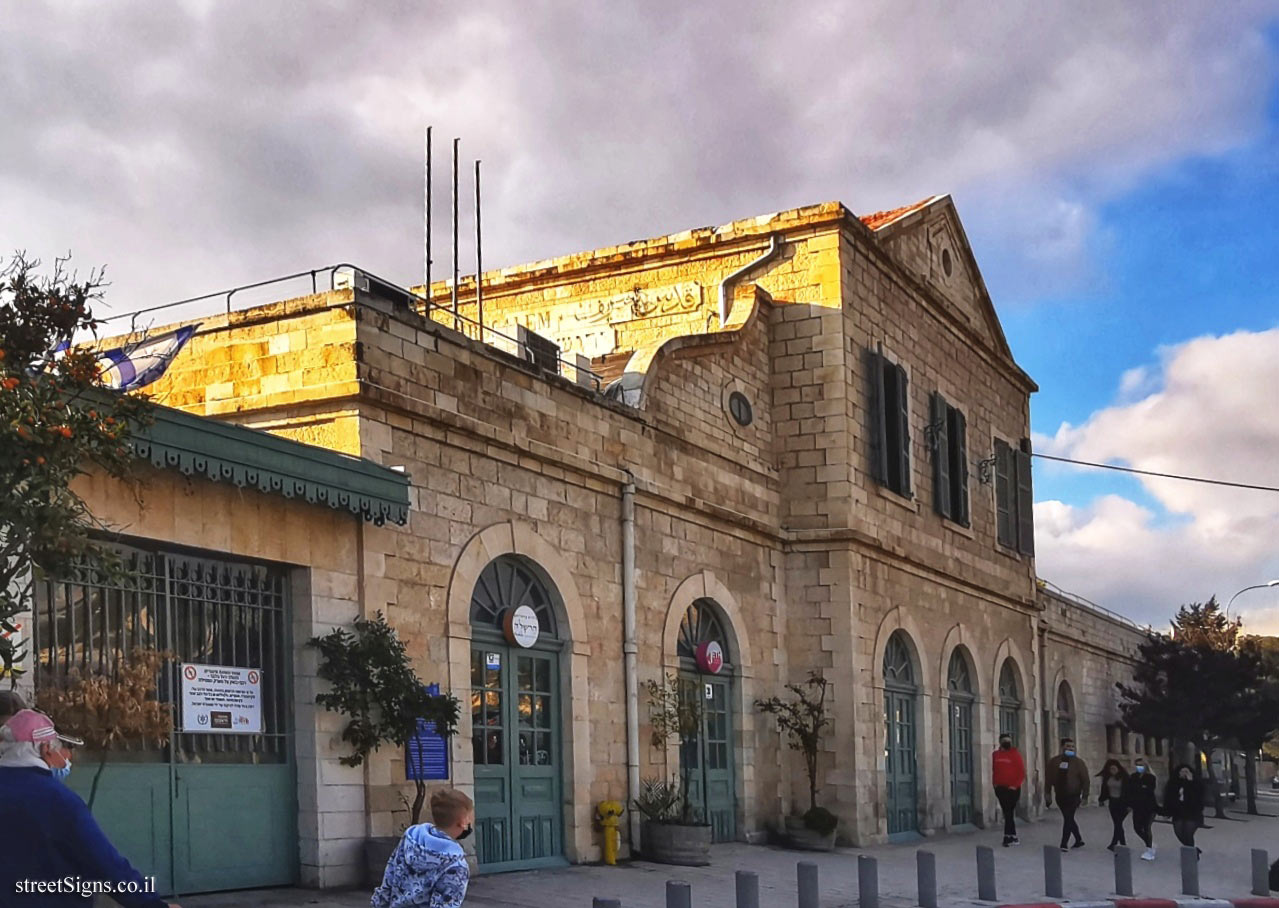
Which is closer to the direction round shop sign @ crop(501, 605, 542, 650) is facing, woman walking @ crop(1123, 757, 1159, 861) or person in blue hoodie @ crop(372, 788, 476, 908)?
the person in blue hoodie

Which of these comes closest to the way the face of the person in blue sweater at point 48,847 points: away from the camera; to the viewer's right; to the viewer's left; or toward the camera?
to the viewer's right

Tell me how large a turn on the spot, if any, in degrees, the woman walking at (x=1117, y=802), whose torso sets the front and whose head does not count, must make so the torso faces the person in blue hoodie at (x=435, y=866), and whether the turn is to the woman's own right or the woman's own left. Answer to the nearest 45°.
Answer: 0° — they already face them

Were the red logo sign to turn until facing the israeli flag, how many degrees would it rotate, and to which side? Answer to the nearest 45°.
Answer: approximately 90° to its right

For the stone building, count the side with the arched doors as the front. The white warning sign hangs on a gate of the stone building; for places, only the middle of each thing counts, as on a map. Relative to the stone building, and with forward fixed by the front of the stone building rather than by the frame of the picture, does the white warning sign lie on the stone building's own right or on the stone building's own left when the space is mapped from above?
on the stone building's own right

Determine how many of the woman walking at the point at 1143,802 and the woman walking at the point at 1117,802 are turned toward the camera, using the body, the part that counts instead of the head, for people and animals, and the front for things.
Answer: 2

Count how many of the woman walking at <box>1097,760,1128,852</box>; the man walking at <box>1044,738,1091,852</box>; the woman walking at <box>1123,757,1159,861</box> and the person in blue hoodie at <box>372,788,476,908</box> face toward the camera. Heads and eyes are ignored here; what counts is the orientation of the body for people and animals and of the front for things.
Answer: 3

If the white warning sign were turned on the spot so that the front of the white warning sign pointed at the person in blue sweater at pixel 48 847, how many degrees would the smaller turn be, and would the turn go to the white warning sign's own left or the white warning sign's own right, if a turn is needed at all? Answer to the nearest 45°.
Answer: approximately 45° to the white warning sign's own right
